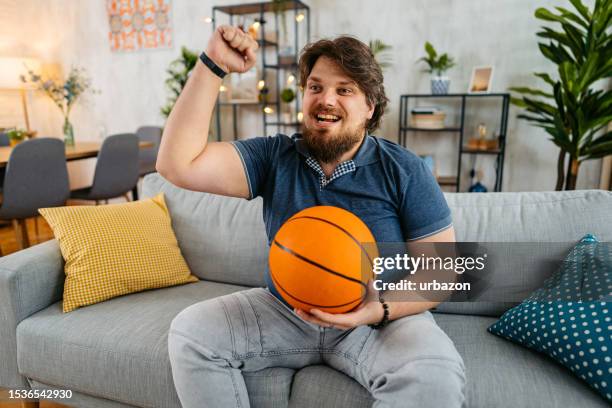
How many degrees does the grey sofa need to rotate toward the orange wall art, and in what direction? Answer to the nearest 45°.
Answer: approximately 180°

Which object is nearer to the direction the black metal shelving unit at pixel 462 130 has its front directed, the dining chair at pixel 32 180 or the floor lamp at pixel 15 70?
the dining chair

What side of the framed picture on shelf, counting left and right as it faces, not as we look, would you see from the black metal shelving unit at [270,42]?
right

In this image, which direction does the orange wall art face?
toward the camera

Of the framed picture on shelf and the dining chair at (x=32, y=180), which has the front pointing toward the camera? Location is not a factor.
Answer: the framed picture on shelf

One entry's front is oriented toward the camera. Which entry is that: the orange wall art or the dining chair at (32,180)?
the orange wall art

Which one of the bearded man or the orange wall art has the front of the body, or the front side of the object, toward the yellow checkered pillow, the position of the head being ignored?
the orange wall art

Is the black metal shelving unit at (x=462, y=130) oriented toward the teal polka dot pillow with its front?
yes

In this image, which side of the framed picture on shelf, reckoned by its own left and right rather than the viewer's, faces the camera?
front

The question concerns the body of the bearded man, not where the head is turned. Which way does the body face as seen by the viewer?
toward the camera

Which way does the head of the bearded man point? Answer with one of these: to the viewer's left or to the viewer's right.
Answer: to the viewer's left

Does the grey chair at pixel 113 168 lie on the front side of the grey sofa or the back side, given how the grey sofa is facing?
on the back side

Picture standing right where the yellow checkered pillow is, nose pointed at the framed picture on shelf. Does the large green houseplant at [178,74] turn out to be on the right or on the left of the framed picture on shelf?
left

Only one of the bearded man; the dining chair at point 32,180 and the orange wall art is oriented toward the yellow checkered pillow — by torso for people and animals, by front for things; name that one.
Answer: the orange wall art

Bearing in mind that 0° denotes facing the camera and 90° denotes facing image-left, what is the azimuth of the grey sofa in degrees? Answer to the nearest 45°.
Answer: approximately 0°

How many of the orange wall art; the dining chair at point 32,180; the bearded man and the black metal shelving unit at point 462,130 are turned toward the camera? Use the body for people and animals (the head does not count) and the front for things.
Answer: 3

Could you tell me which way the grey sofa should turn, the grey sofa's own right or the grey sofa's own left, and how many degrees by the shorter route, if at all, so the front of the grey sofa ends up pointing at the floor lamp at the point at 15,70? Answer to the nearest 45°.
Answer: approximately 135° to the grey sofa's own right

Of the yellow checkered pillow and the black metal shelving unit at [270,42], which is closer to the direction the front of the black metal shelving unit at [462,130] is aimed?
the yellow checkered pillow

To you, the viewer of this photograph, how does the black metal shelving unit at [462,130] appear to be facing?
facing the viewer
